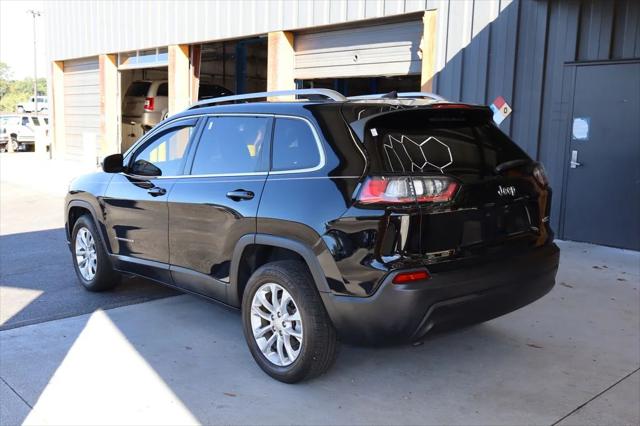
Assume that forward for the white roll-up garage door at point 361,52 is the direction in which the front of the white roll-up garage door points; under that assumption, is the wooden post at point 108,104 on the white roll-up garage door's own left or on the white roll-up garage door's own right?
on the white roll-up garage door's own right

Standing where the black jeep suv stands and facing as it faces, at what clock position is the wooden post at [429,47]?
The wooden post is roughly at 2 o'clock from the black jeep suv.

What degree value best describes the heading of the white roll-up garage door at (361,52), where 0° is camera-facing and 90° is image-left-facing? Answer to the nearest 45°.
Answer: approximately 45°

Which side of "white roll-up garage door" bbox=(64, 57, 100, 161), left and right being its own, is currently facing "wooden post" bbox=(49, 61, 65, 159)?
right

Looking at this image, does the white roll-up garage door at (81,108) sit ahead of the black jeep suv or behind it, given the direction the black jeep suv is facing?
ahead

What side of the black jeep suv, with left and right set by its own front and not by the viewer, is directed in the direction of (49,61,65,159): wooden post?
front

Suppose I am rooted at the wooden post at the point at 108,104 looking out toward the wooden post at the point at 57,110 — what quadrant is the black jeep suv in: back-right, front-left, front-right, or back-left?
back-left

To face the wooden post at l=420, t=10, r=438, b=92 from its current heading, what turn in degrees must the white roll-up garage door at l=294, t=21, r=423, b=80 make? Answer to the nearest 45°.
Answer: approximately 90° to its left

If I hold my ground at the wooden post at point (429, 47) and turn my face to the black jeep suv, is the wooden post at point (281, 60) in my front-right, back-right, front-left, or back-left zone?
back-right

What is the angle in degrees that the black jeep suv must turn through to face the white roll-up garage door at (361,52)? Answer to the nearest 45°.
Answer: approximately 45° to its right

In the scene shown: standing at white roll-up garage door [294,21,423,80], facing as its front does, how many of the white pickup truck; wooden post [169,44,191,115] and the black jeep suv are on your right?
2

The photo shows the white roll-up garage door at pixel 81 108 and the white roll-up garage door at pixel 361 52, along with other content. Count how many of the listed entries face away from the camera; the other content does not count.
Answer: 0

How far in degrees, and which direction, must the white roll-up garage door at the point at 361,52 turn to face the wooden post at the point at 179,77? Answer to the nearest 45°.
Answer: approximately 90° to its right

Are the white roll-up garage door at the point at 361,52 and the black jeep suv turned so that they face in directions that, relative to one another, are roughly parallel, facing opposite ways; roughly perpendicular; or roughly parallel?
roughly perpendicular

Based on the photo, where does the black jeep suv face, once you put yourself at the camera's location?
facing away from the viewer and to the left of the viewer

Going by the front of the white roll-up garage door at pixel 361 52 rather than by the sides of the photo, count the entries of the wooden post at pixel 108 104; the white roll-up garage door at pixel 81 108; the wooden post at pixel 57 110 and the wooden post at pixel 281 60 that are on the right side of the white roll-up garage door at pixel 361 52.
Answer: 4
